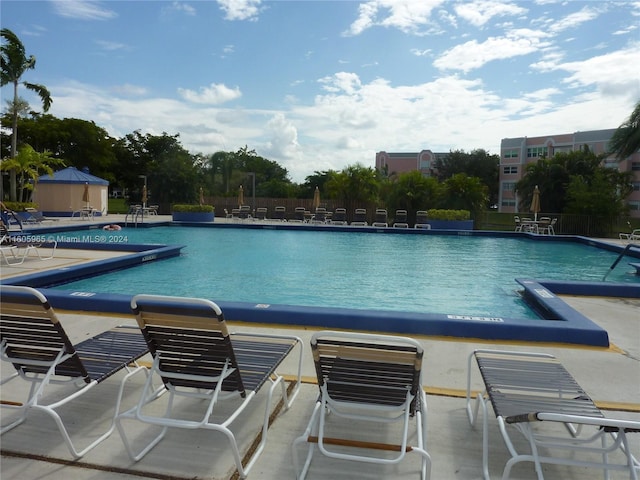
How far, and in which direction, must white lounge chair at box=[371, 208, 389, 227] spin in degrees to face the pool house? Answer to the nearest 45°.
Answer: approximately 90° to its right

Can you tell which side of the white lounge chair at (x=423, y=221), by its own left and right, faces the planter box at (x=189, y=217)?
right

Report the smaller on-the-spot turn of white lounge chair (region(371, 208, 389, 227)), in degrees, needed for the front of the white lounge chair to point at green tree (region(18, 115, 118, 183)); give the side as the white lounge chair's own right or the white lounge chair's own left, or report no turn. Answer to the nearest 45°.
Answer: approximately 135° to the white lounge chair's own right

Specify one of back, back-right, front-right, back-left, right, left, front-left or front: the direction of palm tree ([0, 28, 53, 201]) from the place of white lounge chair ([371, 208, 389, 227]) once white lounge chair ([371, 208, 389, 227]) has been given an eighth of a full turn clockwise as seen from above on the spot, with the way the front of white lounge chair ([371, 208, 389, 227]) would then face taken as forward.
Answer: front-right

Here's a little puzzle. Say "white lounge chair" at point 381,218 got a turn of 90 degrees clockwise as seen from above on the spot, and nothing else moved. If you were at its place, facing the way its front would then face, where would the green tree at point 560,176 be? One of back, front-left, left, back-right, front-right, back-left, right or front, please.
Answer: back-right
